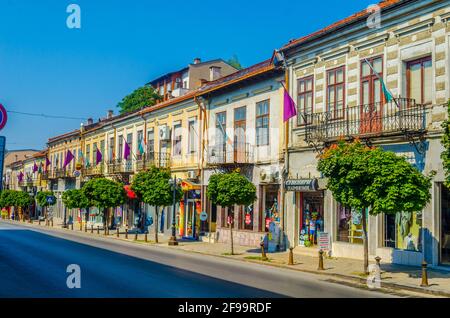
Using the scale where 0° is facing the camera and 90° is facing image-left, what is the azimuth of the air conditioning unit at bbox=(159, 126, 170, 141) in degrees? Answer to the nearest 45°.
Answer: approximately 45°

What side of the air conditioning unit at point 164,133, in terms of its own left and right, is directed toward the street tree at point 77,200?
right

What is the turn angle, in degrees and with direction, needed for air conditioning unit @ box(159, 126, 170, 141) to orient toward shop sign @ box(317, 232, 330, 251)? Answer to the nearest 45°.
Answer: approximately 90° to its left

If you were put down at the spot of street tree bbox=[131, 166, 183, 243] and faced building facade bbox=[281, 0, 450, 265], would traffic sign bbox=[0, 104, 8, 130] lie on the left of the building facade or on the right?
right

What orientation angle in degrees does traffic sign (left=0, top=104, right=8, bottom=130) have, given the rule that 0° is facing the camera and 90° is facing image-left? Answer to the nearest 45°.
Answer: approximately 0°

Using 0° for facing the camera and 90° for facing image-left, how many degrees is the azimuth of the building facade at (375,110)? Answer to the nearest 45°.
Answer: approximately 45°

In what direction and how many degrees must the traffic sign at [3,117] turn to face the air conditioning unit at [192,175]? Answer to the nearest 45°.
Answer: approximately 135° to its left

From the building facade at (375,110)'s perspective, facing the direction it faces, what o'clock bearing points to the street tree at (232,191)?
The street tree is roughly at 2 o'clock from the building facade.

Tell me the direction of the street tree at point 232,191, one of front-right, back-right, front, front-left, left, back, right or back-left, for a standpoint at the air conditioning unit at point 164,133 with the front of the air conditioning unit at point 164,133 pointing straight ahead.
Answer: front-left
